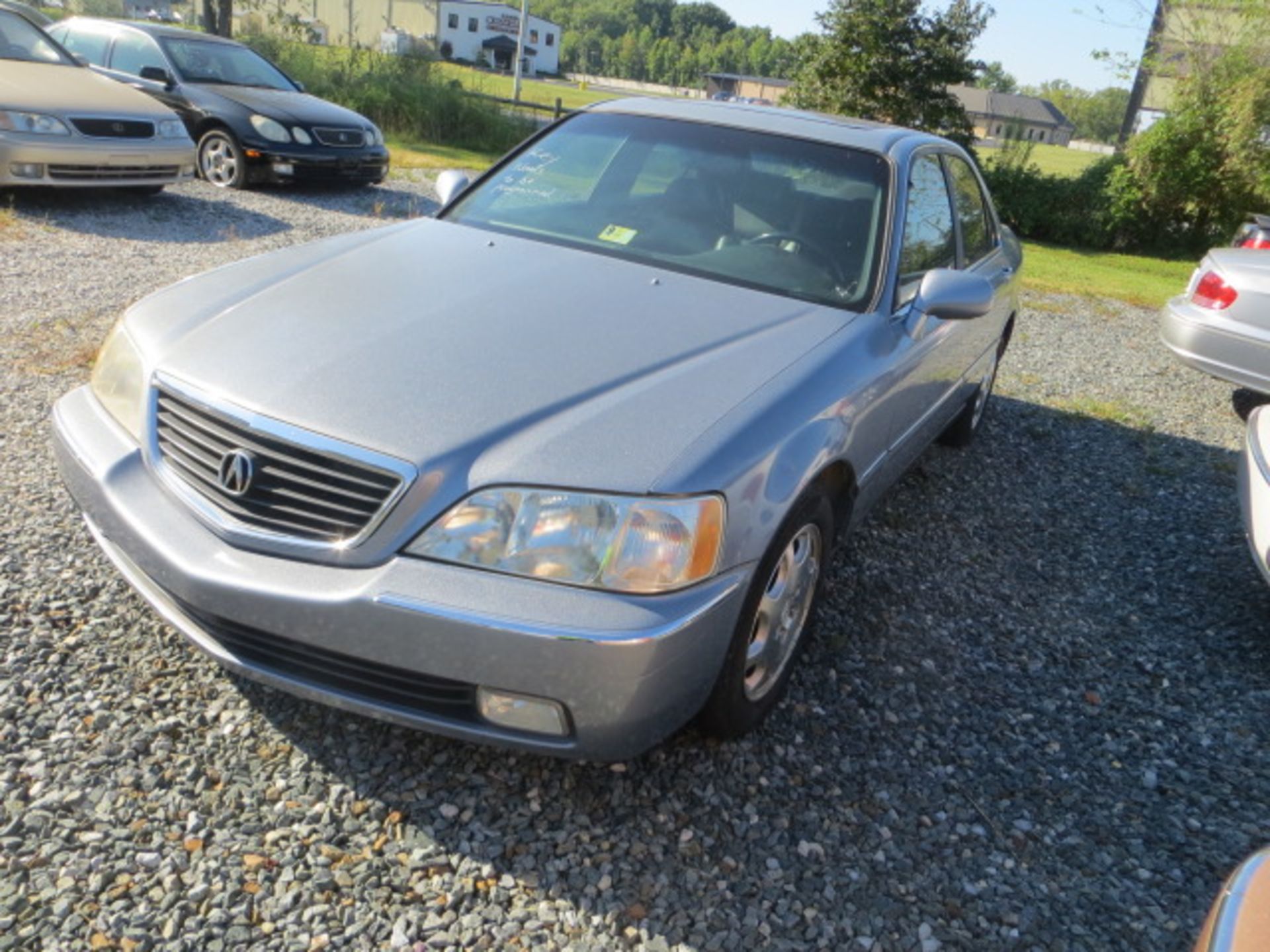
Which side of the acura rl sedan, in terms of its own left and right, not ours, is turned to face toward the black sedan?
right

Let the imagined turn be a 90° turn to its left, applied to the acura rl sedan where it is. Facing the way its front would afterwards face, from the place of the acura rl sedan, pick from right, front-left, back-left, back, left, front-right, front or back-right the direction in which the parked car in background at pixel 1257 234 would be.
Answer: left

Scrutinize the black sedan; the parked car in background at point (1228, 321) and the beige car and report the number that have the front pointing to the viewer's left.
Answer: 0

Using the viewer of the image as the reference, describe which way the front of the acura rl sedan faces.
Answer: facing the viewer and to the left of the viewer

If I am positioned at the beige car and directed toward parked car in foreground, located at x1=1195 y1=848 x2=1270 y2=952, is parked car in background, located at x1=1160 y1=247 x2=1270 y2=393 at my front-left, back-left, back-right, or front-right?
front-left

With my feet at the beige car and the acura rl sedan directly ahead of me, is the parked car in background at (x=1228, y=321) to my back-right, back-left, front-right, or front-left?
front-left

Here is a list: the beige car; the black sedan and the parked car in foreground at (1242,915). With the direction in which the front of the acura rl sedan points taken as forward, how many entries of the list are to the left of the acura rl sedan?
1

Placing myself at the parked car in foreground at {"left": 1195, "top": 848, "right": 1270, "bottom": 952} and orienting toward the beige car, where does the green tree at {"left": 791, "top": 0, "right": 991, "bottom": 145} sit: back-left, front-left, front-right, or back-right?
front-right

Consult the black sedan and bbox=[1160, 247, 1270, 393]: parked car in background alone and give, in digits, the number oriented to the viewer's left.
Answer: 0

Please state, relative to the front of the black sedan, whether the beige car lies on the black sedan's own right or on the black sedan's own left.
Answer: on the black sedan's own right

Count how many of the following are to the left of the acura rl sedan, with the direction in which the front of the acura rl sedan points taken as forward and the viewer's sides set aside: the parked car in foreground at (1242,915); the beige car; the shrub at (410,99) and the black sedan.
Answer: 1

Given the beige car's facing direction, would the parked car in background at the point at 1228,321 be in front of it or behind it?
in front

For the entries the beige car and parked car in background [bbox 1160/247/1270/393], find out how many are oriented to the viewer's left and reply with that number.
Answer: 0
